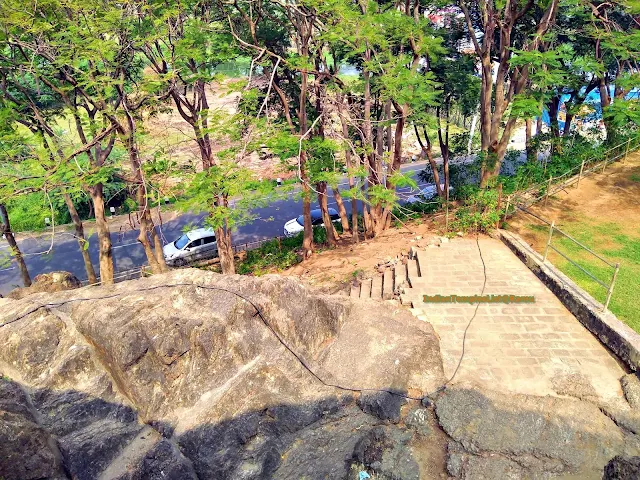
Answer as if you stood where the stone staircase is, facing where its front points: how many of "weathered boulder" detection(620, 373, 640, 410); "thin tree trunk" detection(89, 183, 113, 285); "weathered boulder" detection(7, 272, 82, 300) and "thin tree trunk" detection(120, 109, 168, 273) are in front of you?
3

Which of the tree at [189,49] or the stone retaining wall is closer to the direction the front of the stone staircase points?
the tree

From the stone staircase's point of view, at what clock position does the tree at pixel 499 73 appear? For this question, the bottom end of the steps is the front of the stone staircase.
The tree is roughly at 4 o'clock from the stone staircase.

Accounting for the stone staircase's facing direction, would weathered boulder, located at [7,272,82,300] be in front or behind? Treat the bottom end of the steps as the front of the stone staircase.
in front

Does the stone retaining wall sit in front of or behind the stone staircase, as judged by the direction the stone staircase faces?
behind

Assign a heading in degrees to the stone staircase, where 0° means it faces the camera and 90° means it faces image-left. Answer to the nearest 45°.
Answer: approximately 90°

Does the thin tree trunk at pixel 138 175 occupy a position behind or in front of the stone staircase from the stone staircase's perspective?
in front

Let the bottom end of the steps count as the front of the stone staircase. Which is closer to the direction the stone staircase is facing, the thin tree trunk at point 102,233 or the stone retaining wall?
the thin tree trunk

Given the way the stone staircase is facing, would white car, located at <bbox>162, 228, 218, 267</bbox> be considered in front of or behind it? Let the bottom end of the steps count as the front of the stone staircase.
in front

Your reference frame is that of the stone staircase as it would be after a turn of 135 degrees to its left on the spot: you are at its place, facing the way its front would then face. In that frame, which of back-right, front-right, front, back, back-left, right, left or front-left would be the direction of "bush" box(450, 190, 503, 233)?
left

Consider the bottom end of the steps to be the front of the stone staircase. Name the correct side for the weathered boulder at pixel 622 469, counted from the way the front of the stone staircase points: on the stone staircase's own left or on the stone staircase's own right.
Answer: on the stone staircase's own left
